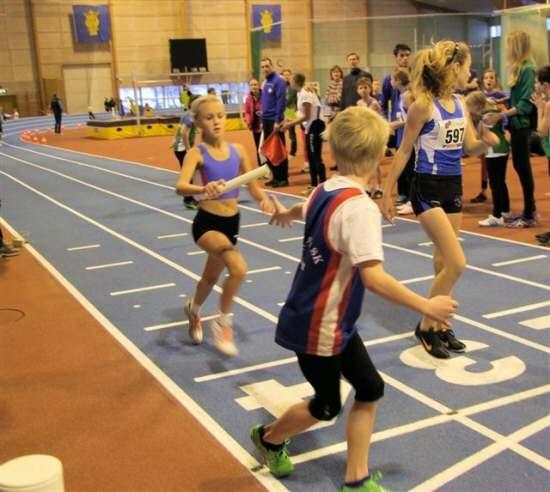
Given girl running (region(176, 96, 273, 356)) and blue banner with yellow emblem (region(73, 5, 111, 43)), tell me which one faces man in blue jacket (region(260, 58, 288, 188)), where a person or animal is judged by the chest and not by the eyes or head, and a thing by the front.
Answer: the blue banner with yellow emblem

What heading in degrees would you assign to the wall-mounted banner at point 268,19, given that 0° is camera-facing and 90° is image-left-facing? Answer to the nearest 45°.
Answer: approximately 0°

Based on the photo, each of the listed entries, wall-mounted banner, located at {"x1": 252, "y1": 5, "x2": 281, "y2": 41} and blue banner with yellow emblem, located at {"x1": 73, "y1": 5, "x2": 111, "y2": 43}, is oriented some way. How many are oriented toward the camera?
2

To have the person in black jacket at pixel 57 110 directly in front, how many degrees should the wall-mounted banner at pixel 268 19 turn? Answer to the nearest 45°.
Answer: approximately 45° to its right

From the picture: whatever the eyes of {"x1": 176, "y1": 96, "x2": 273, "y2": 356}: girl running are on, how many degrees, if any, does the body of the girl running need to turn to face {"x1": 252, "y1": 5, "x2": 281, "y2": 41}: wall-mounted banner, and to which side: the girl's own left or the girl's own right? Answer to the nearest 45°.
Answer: approximately 135° to the girl's own left

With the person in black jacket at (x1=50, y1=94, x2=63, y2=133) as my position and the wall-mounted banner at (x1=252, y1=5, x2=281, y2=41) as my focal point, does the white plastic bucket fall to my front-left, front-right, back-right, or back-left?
back-right

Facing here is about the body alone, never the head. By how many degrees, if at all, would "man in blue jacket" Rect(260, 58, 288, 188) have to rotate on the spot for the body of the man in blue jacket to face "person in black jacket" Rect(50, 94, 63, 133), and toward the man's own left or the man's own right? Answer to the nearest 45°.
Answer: approximately 90° to the man's own right

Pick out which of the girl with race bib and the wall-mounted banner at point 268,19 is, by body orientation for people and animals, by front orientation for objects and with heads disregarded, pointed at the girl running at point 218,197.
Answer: the wall-mounted banner
